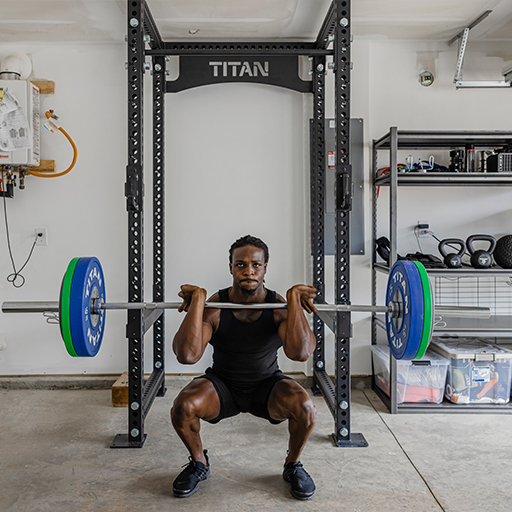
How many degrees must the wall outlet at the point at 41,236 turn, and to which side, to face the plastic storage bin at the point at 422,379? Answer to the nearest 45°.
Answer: approximately 45° to its left

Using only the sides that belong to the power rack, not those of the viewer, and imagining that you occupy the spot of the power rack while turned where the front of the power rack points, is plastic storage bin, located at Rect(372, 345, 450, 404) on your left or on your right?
on your left

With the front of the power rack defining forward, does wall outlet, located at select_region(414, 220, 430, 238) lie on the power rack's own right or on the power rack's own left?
on the power rack's own left

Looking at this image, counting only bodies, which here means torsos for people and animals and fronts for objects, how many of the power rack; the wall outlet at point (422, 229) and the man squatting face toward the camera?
3

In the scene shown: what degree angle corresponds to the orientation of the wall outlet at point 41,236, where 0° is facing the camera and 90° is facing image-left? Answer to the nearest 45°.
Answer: approximately 0°

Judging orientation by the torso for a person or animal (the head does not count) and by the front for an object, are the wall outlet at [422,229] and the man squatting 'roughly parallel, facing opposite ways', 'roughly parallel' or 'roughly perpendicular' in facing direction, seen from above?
roughly parallel

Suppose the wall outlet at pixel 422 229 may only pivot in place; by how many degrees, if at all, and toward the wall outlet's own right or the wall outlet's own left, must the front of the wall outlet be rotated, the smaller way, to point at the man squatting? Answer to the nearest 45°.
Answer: approximately 45° to the wall outlet's own right

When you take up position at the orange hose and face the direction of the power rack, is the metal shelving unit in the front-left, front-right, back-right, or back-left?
front-left

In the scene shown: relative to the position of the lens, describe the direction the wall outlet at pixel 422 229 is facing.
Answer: facing the viewer

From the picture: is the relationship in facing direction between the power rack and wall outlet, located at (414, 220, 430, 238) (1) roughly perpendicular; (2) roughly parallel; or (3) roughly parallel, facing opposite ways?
roughly parallel

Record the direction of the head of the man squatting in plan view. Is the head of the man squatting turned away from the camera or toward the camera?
toward the camera

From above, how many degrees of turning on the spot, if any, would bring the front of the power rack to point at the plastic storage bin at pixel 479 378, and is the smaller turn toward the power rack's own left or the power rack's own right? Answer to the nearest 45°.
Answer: approximately 90° to the power rack's own left

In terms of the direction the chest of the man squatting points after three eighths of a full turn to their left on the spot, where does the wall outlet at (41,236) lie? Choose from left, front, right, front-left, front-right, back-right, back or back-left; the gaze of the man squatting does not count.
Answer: left
